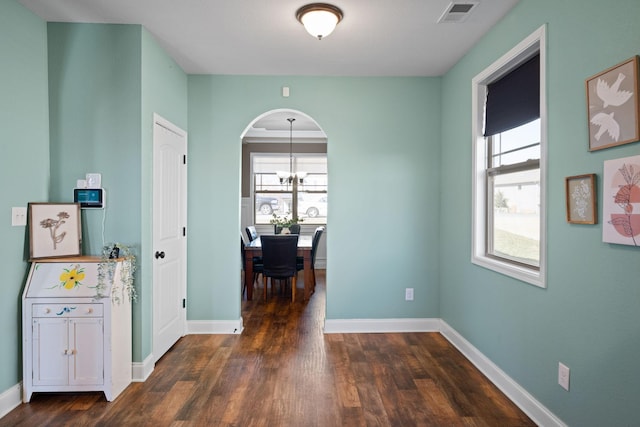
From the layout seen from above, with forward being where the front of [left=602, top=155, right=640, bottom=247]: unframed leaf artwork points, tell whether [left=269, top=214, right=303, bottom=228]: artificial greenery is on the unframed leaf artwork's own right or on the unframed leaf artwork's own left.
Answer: on the unframed leaf artwork's own right

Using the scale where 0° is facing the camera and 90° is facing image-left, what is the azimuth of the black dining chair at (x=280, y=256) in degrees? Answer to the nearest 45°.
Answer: approximately 180°

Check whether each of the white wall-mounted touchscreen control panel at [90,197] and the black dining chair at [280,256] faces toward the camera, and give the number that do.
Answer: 1

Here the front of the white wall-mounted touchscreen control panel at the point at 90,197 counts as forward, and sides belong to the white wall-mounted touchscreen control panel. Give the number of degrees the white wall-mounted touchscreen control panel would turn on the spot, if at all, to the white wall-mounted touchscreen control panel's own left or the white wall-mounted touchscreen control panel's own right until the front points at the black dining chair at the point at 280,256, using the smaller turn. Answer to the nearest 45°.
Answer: approximately 135° to the white wall-mounted touchscreen control panel's own left

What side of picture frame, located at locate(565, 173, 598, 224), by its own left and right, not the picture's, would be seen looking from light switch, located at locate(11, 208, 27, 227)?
front

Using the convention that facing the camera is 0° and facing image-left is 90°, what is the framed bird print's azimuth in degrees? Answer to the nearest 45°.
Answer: approximately 45°

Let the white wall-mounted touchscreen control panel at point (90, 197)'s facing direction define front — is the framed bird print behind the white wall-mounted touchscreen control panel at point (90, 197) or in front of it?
in front

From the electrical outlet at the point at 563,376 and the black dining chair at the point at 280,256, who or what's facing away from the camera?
the black dining chair

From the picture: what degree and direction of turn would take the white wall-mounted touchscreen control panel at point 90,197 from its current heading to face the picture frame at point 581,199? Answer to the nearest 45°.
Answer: approximately 45° to its left

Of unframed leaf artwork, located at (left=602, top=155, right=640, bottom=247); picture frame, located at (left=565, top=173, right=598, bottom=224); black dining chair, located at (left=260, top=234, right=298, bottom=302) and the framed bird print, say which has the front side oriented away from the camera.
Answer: the black dining chair

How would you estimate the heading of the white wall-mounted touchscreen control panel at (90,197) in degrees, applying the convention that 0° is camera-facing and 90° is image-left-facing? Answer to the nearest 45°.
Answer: approximately 0°

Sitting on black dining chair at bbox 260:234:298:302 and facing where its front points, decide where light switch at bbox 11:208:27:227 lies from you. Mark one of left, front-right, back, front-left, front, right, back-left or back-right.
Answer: back-left
